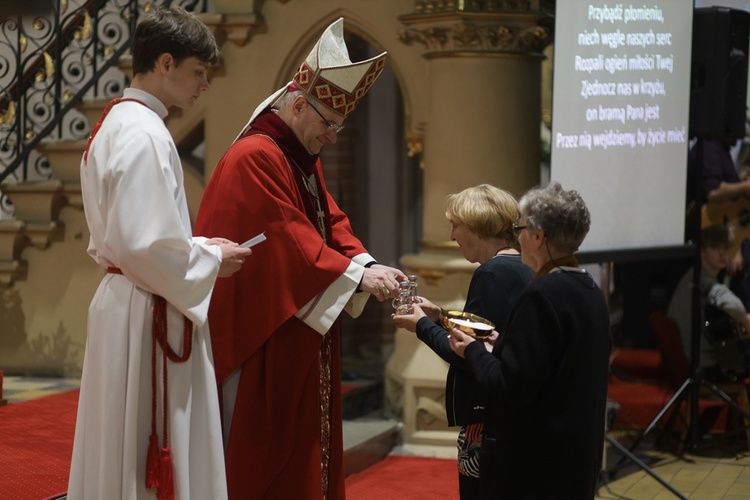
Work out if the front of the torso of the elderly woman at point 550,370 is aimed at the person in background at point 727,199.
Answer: no

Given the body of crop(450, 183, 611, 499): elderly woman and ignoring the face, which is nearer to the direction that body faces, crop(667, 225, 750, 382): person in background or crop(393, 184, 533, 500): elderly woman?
the elderly woman

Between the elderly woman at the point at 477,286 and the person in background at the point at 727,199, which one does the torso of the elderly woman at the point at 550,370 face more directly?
the elderly woman

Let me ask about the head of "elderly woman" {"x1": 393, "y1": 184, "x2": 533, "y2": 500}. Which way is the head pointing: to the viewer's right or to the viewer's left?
to the viewer's left

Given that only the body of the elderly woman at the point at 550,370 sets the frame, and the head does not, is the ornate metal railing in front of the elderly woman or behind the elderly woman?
in front

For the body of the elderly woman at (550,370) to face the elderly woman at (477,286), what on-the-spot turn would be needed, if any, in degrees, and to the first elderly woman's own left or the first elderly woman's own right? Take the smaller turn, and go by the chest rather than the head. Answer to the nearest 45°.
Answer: approximately 45° to the first elderly woman's own right

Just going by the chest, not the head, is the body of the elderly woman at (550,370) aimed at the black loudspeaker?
no

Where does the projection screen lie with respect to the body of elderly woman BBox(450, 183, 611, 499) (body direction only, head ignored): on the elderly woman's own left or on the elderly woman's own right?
on the elderly woman's own right

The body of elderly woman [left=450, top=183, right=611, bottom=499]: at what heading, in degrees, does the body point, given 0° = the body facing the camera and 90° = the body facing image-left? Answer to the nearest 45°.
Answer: approximately 135°
